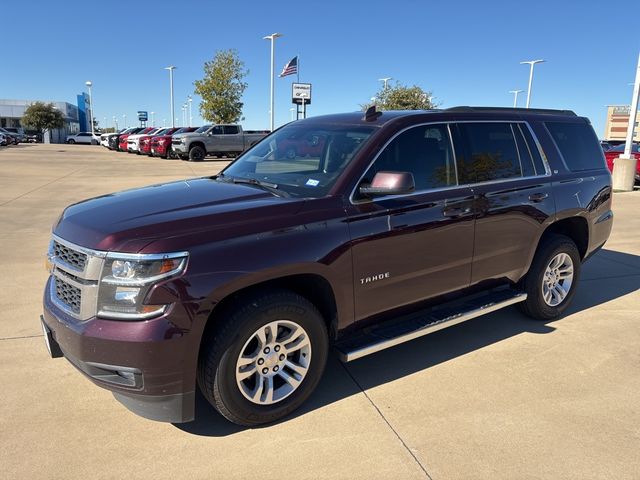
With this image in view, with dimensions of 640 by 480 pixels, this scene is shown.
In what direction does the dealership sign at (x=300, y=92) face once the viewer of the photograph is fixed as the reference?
facing the viewer

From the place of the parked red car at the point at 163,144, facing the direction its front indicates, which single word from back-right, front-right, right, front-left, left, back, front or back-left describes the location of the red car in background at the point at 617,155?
left

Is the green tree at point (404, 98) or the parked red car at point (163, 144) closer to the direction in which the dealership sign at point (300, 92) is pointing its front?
the parked red car

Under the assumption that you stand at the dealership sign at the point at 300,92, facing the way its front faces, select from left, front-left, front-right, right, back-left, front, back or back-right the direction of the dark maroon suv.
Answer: front

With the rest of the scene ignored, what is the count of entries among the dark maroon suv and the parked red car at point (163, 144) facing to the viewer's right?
0

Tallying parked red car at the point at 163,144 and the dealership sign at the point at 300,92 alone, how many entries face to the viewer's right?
0

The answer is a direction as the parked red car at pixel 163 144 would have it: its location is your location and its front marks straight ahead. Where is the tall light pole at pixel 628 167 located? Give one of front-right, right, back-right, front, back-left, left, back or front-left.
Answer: left

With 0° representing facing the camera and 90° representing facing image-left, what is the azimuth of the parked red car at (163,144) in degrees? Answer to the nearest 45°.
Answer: approximately 45°

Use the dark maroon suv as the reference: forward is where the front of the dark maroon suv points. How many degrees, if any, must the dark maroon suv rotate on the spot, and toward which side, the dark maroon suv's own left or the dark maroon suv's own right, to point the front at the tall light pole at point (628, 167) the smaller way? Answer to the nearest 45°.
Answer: approximately 180°

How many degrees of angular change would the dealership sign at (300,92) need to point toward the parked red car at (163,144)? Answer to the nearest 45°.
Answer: approximately 45° to its right

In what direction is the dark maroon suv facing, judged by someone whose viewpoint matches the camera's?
facing the viewer and to the left of the viewer

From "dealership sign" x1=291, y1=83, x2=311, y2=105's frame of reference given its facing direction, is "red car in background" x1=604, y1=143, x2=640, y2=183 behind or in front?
in front
